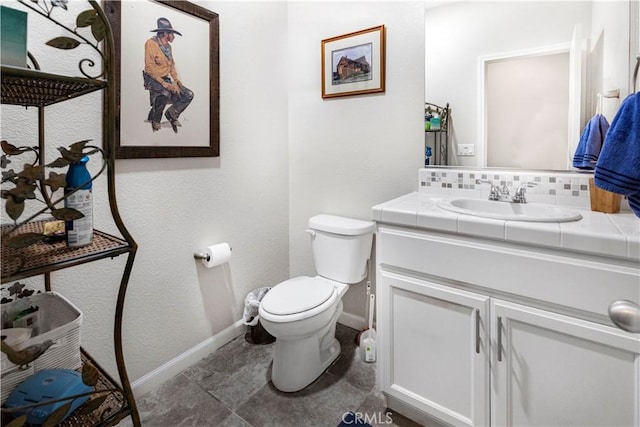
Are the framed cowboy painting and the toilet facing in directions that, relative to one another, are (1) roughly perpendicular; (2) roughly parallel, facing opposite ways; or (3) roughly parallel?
roughly perpendicular

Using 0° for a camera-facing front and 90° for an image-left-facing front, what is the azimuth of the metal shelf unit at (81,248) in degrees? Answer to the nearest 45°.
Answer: approximately 315°

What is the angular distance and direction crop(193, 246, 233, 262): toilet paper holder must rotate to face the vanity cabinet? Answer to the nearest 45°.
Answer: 0° — it already faces it

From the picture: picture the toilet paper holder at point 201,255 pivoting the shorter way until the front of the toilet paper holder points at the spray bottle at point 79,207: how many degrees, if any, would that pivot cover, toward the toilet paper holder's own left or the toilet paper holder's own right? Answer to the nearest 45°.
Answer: approximately 45° to the toilet paper holder's own right

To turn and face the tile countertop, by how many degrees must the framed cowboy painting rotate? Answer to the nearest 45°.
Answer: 0° — it already faces it
